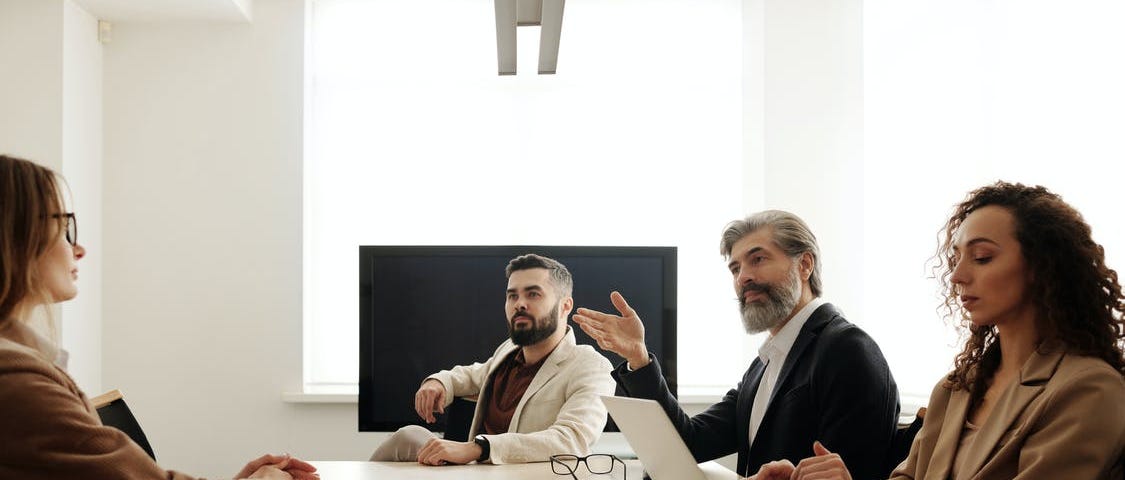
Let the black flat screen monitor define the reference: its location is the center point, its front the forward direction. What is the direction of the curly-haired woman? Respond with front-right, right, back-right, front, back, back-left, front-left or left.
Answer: front-left

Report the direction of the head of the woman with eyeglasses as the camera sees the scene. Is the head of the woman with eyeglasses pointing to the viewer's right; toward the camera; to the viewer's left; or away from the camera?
to the viewer's right

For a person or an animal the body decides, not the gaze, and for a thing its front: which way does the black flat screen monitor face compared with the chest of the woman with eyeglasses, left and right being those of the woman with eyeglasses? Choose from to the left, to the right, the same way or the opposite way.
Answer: to the right

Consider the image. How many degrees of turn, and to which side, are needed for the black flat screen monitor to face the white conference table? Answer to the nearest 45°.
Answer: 0° — it already faces it

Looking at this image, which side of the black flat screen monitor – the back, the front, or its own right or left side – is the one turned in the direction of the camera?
front

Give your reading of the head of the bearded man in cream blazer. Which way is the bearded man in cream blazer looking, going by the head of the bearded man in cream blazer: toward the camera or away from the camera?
toward the camera

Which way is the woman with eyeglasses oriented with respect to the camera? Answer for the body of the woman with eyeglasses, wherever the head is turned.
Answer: to the viewer's right

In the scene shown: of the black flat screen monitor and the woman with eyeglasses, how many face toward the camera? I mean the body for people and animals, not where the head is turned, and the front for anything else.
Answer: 1

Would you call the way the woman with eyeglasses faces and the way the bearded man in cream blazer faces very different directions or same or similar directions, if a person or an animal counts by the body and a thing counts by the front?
very different directions

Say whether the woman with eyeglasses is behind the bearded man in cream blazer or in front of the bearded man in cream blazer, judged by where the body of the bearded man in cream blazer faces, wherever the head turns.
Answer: in front

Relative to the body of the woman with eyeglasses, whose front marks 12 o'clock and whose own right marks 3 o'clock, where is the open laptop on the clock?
The open laptop is roughly at 12 o'clock from the woman with eyeglasses.

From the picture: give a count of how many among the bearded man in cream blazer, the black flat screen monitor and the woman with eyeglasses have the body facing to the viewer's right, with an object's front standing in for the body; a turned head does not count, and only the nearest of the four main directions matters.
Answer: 1

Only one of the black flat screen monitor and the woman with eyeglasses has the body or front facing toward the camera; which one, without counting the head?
the black flat screen monitor
